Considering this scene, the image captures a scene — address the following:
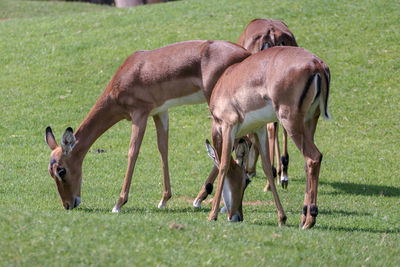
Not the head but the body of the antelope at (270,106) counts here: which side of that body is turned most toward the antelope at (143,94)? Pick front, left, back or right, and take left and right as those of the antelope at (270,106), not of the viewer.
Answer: front

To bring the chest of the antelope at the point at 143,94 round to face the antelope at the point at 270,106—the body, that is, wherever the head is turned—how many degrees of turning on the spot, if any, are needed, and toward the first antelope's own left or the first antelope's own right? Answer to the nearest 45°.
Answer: approximately 135° to the first antelope's own left

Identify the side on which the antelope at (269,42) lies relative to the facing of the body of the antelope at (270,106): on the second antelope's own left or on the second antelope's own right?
on the second antelope's own right

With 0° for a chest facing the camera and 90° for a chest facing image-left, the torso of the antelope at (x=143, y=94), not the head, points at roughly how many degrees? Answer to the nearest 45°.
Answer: approximately 90°

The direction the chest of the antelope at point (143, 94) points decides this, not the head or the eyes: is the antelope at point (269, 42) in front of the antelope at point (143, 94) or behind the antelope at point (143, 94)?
behind

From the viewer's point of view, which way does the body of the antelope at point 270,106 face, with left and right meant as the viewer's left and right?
facing away from the viewer and to the left of the viewer

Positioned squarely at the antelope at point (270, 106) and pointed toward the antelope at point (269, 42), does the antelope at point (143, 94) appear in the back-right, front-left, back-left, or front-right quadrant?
front-left

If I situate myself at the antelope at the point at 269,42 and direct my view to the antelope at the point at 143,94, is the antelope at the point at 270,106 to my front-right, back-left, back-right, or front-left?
front-left
